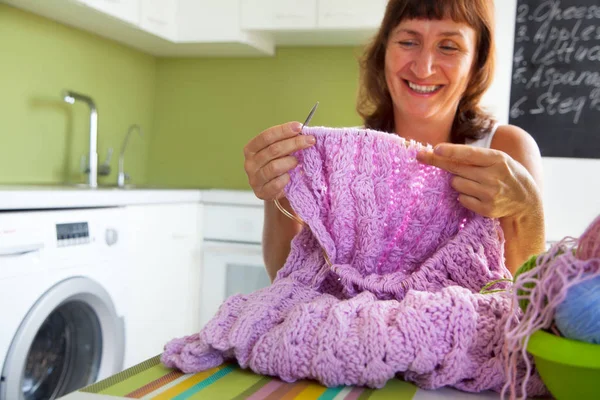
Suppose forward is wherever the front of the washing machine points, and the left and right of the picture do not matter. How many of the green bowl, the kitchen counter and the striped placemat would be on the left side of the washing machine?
1

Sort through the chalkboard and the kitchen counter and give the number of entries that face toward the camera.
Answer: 2

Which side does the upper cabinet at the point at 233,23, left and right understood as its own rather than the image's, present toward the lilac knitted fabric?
front

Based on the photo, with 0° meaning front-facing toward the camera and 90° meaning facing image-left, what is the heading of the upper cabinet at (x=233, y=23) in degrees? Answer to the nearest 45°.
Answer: approximately 0°

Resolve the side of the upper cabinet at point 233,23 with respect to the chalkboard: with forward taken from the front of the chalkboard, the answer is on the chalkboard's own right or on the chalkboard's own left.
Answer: on the chalkboard's own right

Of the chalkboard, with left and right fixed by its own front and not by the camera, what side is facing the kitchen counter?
right

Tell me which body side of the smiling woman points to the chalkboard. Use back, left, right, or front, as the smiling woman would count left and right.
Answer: back

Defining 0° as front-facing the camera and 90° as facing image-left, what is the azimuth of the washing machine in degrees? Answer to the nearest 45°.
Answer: approximately 315°

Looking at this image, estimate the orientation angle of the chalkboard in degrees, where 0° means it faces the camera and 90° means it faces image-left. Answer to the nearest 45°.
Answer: approximately 0°
